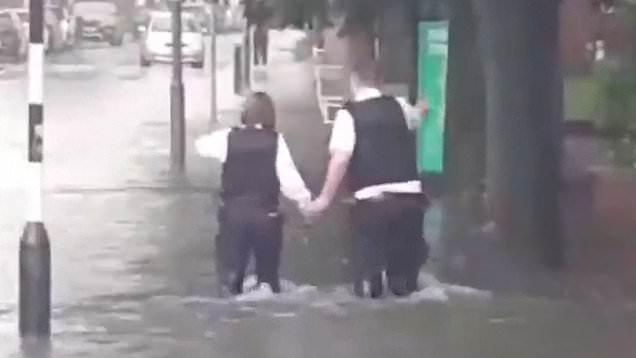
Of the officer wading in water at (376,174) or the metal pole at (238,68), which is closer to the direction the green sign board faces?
the officer wading in water

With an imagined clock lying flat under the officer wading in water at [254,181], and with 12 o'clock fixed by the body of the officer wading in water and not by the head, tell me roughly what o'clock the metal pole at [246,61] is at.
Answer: The metal pole is roughly at 12 o'clock from the officer wading in water.

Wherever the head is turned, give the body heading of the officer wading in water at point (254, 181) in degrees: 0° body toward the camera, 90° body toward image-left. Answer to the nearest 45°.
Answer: approximately 180°

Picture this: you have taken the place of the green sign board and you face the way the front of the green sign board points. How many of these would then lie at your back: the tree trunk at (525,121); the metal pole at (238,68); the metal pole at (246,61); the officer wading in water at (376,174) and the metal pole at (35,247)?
2

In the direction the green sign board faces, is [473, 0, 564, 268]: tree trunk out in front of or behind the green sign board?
in front

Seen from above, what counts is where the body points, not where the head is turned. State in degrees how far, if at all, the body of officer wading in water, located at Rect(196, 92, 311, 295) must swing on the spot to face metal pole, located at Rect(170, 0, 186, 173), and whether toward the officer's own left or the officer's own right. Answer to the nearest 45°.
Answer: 0° — they already face it

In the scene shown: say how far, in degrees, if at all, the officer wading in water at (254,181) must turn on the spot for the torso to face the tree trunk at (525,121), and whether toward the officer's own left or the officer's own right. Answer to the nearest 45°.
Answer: approximately 45° to the officer's own right

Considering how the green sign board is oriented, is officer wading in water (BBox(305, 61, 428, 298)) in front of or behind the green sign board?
in front

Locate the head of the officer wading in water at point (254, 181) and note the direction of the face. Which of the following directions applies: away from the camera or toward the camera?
away from the camera

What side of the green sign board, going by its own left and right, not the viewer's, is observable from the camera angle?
front

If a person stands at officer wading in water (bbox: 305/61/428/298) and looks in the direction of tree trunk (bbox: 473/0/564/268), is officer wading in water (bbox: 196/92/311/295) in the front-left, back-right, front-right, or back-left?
back-left
